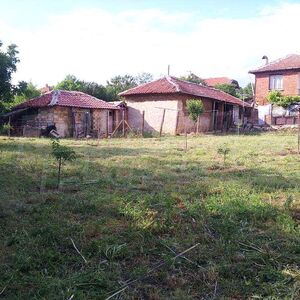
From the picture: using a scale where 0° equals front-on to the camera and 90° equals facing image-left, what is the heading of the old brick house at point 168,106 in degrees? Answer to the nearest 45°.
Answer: approximately 315°

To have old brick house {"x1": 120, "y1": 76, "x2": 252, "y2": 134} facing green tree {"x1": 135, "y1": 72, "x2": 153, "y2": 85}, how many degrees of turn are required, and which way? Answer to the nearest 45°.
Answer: approximately 135° to its left

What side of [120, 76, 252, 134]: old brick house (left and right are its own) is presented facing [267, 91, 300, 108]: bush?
left

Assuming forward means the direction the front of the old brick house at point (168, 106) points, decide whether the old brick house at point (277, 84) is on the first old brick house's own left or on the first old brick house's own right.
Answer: on the first old brick house's own left

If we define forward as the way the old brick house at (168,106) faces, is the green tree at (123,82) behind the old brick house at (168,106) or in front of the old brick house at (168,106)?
behind

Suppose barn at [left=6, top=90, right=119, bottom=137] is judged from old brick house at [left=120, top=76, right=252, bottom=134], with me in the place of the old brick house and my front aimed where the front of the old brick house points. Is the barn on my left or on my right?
on my right

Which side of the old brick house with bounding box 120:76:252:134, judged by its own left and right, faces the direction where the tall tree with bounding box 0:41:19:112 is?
right

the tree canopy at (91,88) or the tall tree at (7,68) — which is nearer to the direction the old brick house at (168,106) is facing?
the tall tree
